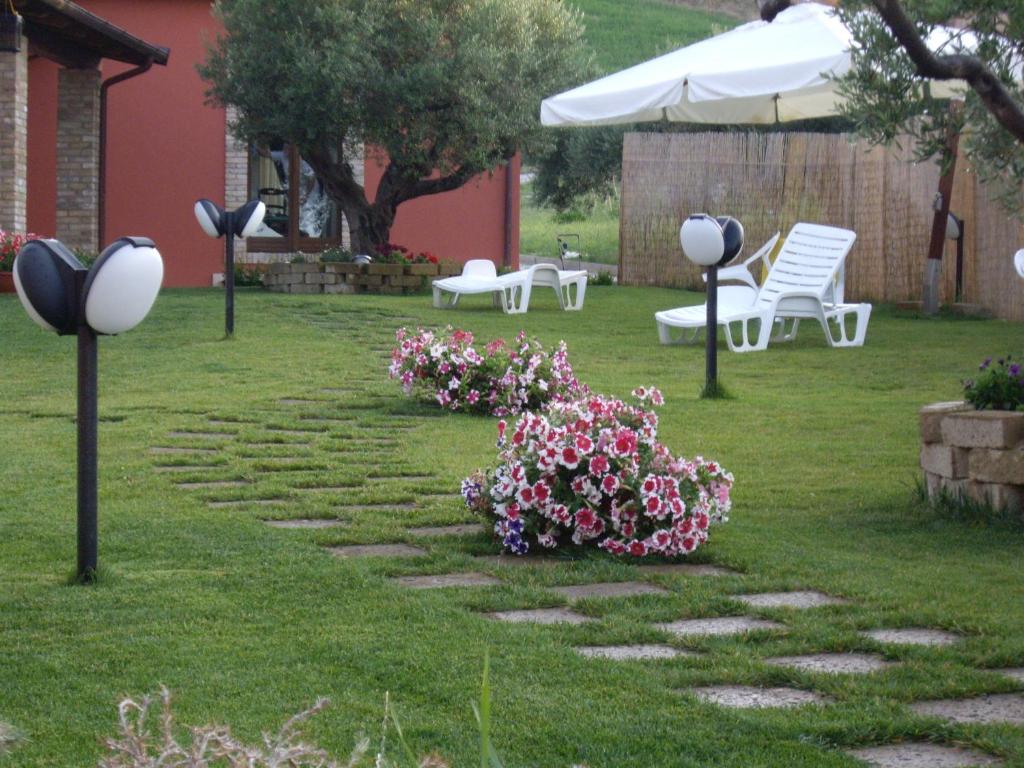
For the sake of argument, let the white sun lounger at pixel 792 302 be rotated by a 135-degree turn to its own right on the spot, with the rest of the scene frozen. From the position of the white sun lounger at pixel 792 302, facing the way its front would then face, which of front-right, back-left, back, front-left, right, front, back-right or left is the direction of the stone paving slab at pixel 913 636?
back

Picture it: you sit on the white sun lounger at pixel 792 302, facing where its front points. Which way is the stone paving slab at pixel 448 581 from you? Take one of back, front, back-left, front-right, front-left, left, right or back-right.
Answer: front-left

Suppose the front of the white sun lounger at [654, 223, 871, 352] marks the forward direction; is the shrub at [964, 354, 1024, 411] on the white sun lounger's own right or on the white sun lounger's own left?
on the white sun lounger's own left

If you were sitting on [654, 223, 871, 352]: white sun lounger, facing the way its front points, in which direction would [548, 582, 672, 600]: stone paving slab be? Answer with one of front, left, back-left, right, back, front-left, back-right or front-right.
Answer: front-left

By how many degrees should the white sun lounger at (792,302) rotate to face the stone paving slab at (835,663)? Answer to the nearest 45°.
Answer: approximately 45° to its left

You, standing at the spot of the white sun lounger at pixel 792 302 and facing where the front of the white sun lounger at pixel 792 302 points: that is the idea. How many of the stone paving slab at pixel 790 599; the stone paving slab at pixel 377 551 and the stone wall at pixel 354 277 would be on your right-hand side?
1

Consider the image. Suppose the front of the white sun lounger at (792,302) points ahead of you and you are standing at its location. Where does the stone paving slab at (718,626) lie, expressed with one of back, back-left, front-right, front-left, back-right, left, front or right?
front-left

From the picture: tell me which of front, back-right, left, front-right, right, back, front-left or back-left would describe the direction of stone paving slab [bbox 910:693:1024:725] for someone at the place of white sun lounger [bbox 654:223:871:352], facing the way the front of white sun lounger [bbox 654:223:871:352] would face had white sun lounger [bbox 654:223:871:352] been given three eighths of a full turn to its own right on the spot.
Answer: back

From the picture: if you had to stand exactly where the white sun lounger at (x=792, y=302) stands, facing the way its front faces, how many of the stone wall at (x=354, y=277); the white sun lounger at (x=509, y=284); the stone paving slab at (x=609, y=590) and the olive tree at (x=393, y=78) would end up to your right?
3

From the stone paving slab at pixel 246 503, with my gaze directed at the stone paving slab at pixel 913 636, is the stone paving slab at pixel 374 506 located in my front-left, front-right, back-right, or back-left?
front-left

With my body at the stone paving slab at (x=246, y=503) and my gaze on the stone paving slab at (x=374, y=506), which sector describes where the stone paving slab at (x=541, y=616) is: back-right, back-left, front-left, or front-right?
front-right

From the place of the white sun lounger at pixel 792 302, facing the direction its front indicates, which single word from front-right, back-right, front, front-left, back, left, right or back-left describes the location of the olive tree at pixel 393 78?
right

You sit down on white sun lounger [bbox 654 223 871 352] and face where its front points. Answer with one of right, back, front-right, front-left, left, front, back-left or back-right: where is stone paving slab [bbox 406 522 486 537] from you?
front-left

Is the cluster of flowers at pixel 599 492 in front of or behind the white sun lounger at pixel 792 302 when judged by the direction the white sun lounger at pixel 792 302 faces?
in front

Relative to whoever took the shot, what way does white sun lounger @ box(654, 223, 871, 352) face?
facing the viewer and to the left of the viewer

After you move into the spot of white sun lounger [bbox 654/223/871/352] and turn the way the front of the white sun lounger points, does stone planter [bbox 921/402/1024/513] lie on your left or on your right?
on your left

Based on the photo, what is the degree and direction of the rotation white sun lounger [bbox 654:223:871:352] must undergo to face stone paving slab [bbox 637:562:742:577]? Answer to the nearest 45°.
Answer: approximately 45° to its left

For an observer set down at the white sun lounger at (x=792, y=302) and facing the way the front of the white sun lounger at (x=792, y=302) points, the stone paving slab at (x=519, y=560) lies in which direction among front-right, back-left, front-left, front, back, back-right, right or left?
front-left
